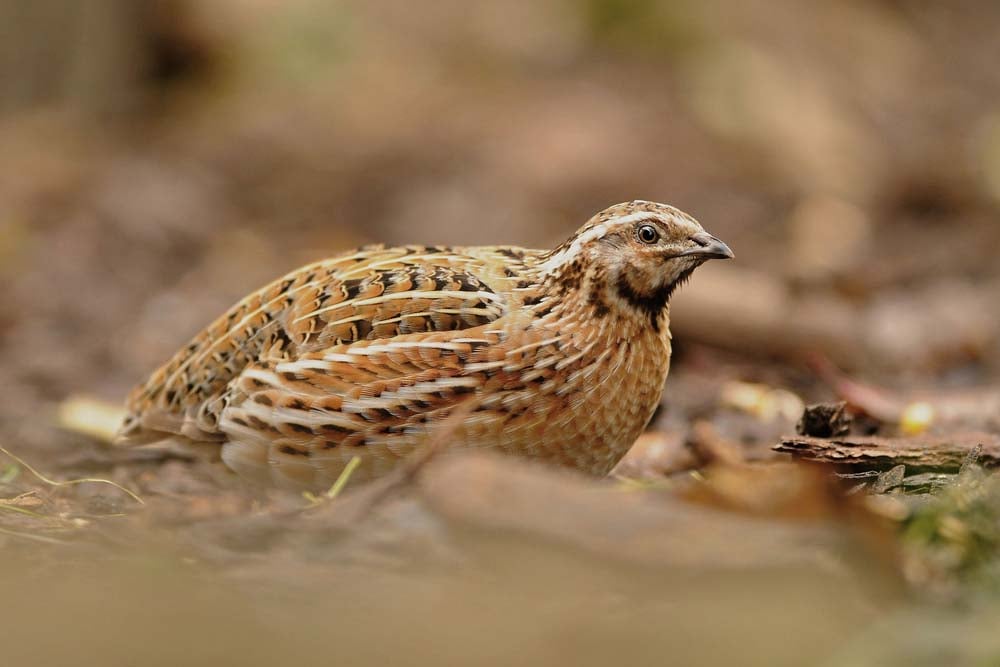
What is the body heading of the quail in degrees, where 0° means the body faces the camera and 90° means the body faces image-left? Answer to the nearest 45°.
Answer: approximately 270°

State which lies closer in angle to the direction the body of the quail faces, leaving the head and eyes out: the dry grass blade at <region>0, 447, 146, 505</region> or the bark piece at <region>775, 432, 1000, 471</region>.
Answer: the bark piece

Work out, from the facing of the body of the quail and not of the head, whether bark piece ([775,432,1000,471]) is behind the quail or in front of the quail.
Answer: in front

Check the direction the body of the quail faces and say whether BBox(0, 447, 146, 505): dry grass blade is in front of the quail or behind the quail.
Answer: behind
